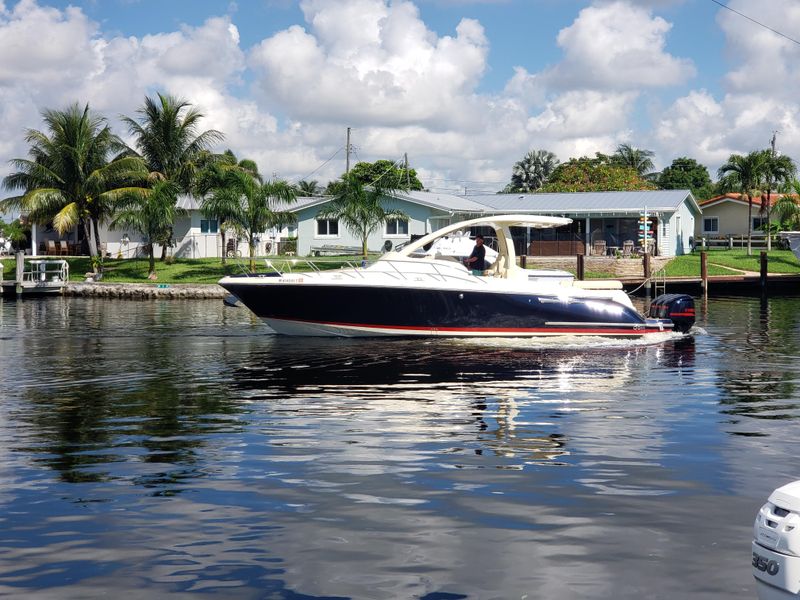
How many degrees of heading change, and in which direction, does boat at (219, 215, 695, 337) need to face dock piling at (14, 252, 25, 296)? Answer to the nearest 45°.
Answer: approximately 45° to its right

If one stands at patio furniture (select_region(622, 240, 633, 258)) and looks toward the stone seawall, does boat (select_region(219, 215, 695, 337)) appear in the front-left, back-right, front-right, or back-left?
front-left

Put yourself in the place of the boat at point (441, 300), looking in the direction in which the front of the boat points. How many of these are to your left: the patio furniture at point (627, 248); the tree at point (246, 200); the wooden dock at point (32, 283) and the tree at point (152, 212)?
0

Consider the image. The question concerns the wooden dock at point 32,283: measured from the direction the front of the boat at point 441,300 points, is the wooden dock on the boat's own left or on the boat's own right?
on the boat's own right

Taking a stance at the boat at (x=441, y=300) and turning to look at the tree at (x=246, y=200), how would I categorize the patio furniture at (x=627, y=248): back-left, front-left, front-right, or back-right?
front-right

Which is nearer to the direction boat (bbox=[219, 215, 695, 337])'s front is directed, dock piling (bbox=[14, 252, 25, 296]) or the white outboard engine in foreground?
the dock piling

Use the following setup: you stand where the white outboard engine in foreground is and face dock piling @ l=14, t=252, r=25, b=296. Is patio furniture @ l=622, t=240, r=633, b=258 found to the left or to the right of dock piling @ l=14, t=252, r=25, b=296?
right

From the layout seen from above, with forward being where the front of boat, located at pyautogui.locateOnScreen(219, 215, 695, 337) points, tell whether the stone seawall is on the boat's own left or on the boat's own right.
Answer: on the boat's own right

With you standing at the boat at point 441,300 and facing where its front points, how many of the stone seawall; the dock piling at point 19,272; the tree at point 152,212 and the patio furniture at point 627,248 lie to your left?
0

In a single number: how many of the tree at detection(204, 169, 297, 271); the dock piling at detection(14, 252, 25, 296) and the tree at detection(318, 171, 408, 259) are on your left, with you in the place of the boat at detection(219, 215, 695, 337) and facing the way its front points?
0

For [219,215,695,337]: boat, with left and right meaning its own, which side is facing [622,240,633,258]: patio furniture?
right

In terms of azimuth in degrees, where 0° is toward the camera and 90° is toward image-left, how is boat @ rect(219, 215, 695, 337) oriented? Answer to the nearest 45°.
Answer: approximately 90°

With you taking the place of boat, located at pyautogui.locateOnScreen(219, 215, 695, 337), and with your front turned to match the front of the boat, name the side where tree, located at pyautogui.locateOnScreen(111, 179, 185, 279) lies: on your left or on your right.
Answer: on your right

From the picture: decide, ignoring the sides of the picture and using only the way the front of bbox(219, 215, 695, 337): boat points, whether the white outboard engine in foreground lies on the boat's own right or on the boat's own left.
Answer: on the boat's own left
